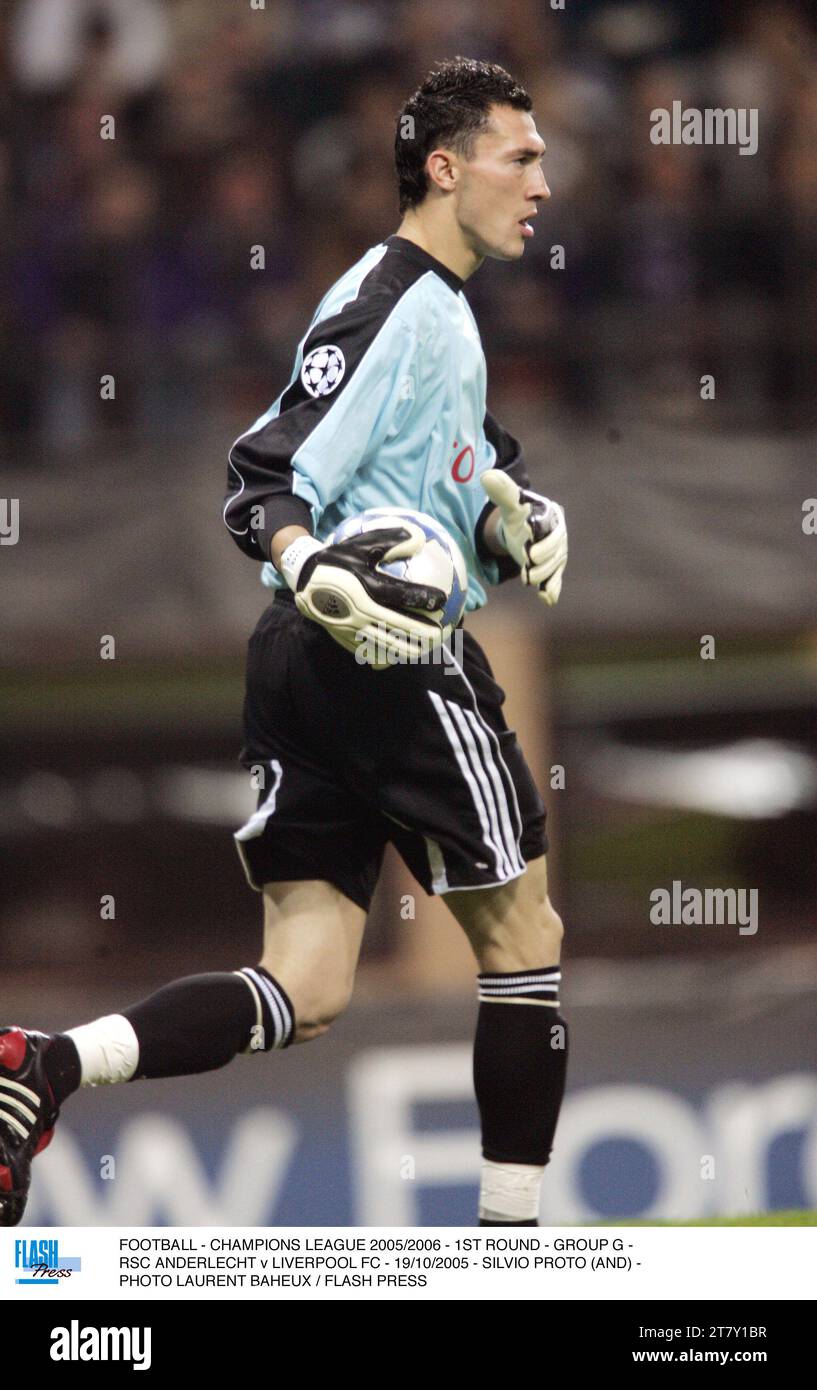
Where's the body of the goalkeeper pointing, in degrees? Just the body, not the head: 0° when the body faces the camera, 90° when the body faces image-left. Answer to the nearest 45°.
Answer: approximately 270°

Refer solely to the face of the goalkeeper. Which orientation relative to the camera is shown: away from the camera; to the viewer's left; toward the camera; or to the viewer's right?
to the viewer's right
